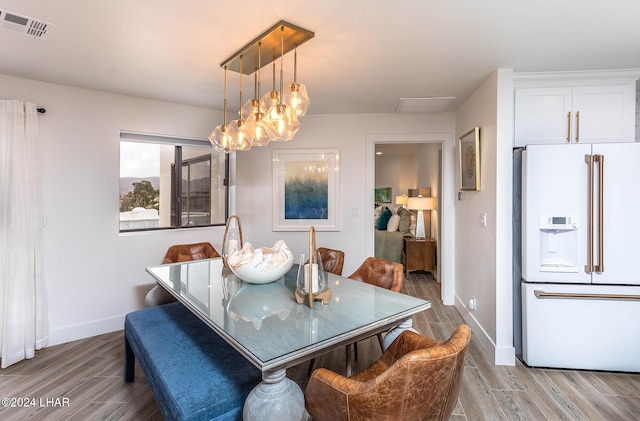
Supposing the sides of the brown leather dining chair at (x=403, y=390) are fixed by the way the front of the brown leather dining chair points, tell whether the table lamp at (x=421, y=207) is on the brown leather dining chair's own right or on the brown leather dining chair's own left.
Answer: on the brown leather dining chair's own right

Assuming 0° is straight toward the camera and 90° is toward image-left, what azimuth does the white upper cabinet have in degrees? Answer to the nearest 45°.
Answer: approximately 0°

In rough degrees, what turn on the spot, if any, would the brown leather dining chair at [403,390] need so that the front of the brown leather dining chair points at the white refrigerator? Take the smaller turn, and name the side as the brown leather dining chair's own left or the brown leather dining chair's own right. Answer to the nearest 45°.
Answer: approximately 90° to the brown leather dining chair's own right

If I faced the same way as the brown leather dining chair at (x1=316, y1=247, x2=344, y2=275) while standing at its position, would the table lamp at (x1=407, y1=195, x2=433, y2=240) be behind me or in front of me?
behind

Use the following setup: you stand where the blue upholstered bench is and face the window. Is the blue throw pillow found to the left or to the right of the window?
right

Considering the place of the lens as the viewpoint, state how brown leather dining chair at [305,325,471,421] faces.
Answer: facing away from the viewer and to the left of the viewer

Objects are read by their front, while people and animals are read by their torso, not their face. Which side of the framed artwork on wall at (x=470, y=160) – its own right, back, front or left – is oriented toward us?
left

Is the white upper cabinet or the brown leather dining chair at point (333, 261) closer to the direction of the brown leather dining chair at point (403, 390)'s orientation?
the brown leather dining chair

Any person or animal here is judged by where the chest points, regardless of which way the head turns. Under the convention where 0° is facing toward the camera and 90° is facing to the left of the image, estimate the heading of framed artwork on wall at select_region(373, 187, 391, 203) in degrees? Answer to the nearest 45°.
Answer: approximately 0°

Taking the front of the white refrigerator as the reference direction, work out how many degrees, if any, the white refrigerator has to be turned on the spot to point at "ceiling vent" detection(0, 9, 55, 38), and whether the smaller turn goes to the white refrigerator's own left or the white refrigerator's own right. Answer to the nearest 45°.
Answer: approximately 45° to the white refrigerator's own right
